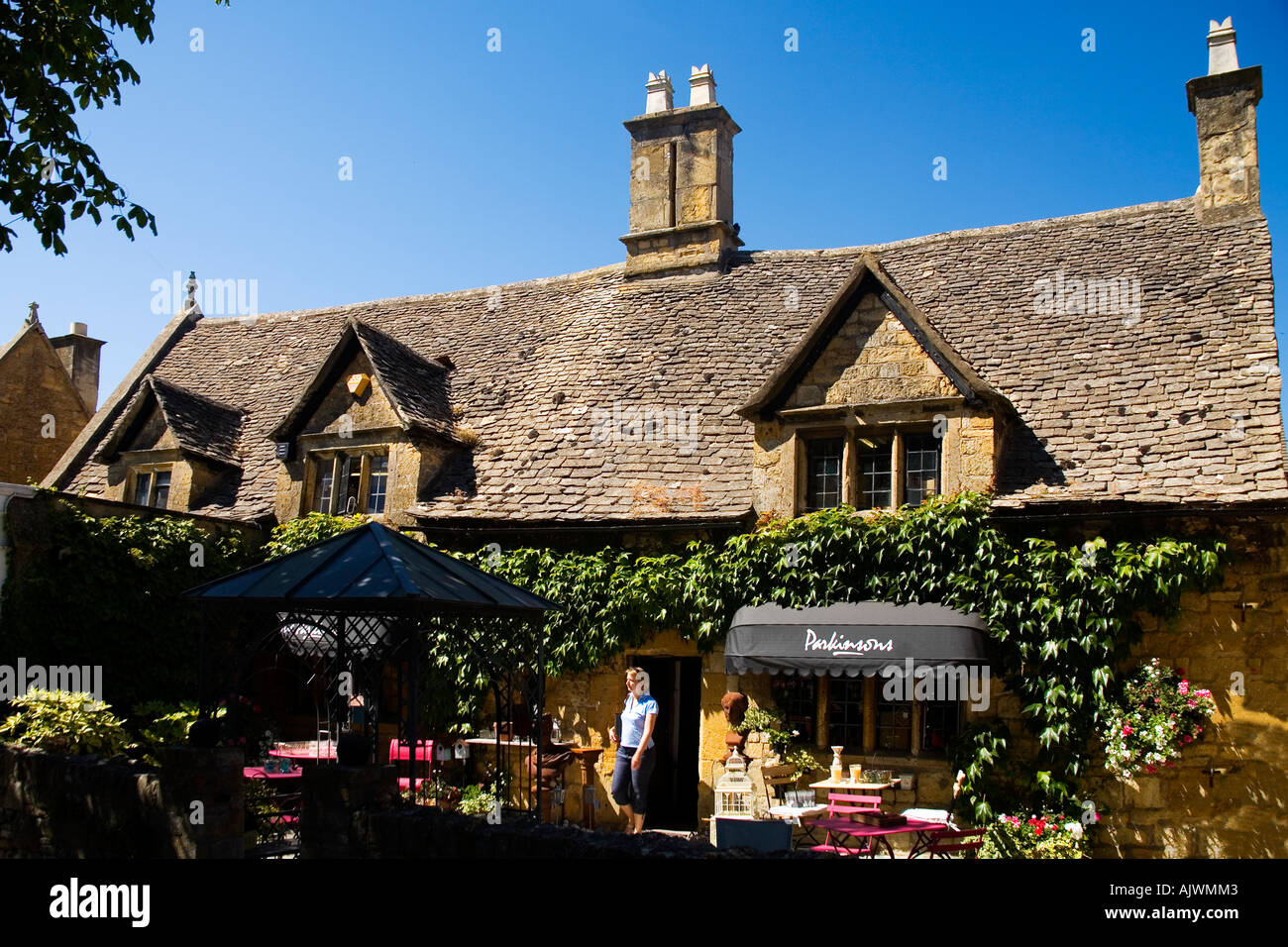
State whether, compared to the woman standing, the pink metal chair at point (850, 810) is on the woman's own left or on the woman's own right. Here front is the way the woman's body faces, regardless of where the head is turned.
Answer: on the woman's own left

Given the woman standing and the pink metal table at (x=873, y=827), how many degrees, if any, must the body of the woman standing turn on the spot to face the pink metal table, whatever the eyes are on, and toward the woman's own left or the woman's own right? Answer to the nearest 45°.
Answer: approximately 90° to the woman's own left

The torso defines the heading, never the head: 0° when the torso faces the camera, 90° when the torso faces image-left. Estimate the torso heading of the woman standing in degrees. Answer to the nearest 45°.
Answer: approximately 45°

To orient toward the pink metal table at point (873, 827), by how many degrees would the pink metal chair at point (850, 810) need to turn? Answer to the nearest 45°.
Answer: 0° — it already faces it

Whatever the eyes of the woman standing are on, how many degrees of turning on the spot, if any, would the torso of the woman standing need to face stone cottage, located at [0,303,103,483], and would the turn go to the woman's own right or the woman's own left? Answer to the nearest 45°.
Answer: approximately 90° to the woman's own right

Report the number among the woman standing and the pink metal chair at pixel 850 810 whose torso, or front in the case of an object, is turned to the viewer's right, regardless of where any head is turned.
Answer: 0
